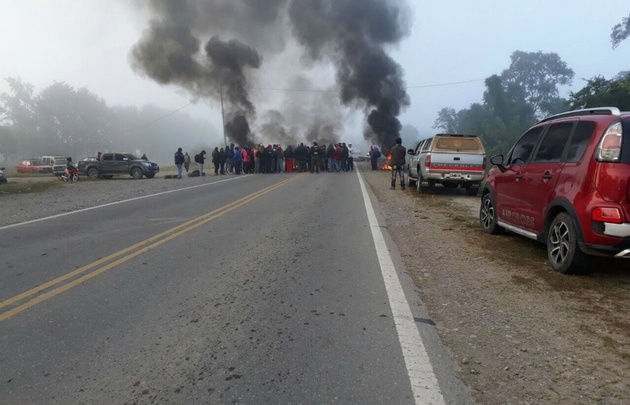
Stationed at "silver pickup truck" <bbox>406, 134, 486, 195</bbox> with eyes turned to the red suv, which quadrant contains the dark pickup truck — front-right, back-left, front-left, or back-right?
back-right

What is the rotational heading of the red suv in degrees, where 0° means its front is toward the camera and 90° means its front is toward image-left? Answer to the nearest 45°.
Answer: approximately 135°

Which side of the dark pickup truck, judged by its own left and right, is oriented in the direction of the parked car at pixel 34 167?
back

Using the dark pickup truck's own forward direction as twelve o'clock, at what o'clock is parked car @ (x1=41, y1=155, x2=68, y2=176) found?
The parked car is roughly at 7 o'clock from the dark pickup truck.

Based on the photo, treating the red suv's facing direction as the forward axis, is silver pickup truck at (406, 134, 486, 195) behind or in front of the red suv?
in front

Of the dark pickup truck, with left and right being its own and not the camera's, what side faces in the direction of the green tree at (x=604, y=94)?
front

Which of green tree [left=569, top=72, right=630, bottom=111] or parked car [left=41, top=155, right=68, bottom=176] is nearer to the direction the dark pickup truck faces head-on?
the green tree
